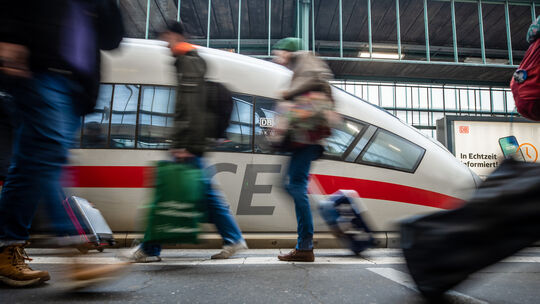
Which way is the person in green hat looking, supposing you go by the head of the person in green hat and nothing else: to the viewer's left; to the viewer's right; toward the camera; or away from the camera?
to the viewer's left

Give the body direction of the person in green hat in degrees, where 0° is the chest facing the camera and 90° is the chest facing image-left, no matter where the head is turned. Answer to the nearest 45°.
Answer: approximately 90°

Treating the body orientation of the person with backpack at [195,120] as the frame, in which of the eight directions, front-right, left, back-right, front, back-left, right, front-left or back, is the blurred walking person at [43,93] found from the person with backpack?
front-left

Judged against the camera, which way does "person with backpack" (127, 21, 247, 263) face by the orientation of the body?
to the viewer's left

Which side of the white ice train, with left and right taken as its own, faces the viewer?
right

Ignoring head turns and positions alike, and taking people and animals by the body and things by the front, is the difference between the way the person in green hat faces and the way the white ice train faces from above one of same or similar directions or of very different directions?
very different directions

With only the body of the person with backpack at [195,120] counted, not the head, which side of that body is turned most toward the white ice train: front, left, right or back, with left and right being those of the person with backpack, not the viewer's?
right
